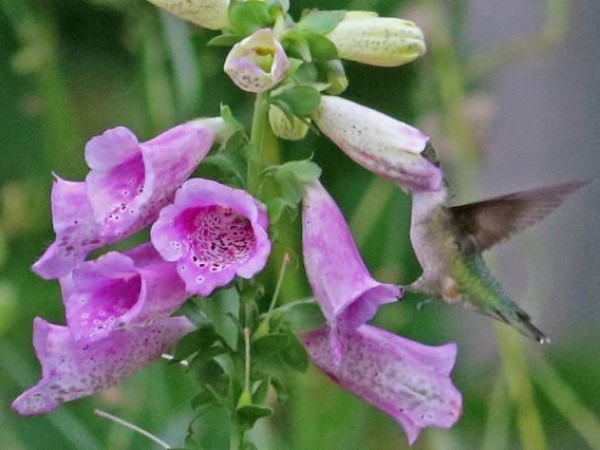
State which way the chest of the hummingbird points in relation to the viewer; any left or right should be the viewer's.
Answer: facing to the left of the viewer
